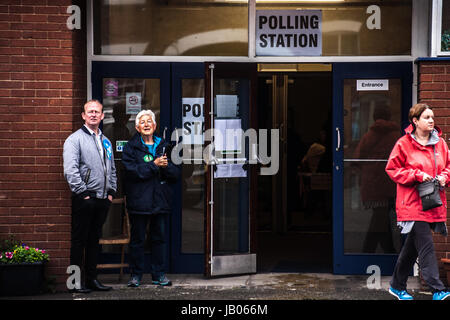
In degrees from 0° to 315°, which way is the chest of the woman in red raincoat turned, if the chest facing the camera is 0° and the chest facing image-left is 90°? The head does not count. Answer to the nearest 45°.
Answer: approximately 315°

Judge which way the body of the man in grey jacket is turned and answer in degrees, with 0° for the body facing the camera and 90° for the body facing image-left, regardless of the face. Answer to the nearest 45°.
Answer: approximately 315°

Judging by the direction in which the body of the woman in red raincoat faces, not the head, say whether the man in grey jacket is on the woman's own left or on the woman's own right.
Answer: on the woman's own right

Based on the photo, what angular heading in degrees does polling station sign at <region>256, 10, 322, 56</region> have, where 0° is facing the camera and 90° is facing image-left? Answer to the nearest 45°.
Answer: approximately 0°
